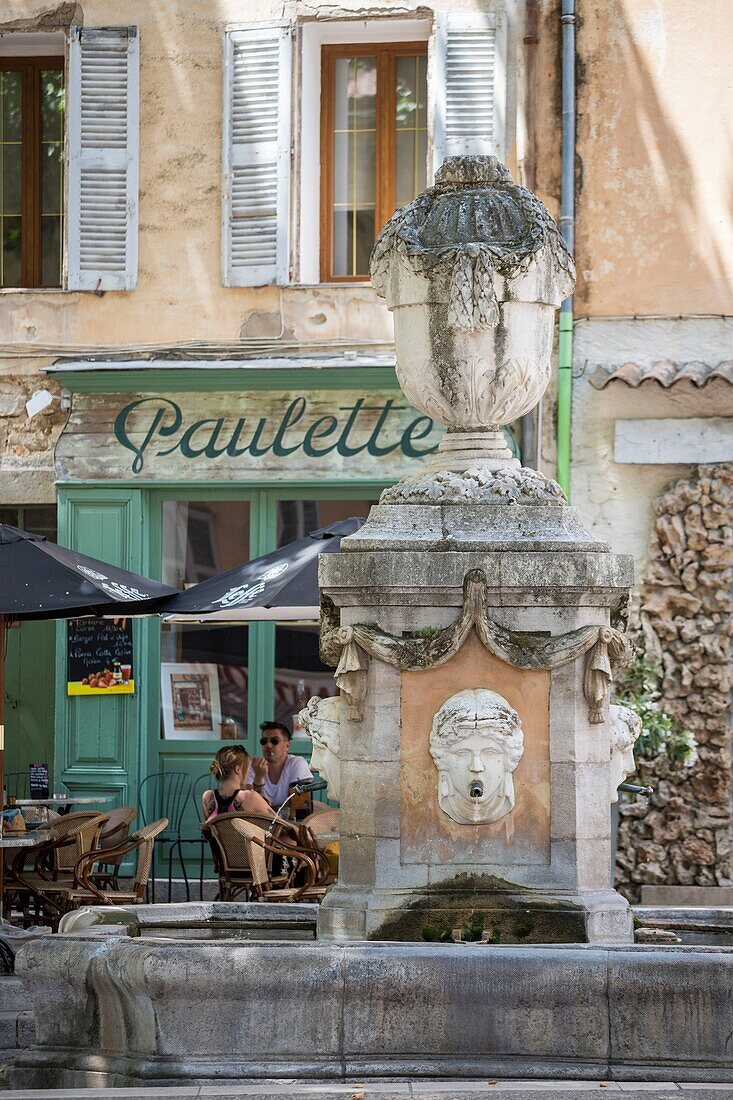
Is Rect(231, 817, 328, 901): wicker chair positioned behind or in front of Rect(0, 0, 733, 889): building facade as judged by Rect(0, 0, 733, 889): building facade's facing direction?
in front

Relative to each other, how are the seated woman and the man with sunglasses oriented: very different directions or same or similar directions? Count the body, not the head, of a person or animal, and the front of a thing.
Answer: very different directions

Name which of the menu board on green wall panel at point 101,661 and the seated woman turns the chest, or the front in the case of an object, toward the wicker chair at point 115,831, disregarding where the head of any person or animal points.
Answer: the menu board on green wall panel

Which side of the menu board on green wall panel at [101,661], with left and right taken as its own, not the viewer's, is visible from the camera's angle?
front

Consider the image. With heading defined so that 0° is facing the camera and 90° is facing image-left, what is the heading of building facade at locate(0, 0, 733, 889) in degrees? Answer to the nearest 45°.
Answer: approximately 0°

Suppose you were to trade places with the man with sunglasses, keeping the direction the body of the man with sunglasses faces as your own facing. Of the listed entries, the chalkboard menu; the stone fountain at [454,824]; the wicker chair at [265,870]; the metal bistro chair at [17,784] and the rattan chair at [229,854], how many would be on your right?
2

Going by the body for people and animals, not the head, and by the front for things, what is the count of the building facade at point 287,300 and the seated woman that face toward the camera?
1

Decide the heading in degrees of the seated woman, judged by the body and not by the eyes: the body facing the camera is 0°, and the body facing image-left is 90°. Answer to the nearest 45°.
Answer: approximately 225°

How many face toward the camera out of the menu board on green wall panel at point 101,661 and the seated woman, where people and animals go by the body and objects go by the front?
1

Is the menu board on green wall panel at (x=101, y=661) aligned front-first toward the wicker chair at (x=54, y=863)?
yes
